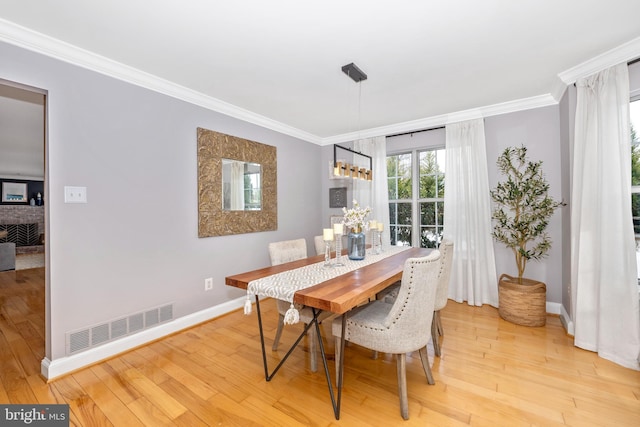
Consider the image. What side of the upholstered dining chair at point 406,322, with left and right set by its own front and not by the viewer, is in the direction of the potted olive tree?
right

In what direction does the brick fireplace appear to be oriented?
toward the camera

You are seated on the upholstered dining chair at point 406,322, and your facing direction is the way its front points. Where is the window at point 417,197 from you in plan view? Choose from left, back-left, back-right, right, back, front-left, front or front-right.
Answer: front-right

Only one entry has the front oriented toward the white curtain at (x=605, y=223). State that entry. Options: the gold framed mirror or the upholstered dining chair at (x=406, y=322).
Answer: the gold framed mirror

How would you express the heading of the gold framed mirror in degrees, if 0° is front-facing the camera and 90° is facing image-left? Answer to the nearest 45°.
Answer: approximately 315°

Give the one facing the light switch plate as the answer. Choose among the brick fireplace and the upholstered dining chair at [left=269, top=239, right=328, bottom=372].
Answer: the brick fireplace

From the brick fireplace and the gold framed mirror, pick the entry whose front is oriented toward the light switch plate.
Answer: the brick fireplace

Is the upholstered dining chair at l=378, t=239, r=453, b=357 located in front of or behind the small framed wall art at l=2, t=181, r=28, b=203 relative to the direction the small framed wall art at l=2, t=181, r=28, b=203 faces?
in front

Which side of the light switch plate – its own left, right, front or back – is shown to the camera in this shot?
front

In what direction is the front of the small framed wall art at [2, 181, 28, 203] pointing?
toward the camera

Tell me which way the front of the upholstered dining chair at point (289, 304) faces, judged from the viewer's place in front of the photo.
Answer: facing the viewer and to the right of the viewer

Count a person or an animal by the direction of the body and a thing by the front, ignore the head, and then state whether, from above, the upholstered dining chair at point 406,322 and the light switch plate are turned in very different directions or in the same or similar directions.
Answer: very different directions
